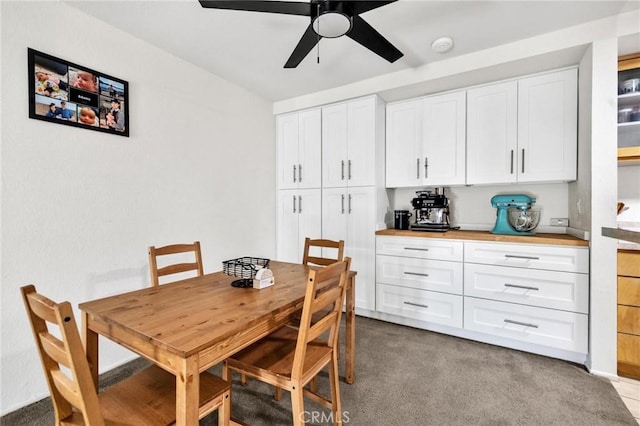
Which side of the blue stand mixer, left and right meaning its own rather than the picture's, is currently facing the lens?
right

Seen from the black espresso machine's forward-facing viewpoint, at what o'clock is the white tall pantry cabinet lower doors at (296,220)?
The white tall pantry cabinet lower doors is roughly at 3 o'clock from the black espresso machine.

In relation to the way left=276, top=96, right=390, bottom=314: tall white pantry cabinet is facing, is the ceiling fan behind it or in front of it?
in front

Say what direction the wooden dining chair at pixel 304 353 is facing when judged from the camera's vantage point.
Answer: facing away from the viewer and to the left of the viewer

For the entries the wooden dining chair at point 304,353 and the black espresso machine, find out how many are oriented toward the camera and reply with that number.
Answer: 1

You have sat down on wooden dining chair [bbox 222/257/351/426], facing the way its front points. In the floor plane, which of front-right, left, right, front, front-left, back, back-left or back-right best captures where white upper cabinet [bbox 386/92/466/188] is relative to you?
right

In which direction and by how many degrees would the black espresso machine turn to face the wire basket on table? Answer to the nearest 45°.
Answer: approximately 45° to its right

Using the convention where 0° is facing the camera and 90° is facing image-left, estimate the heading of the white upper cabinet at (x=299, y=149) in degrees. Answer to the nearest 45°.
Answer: approximately 45°

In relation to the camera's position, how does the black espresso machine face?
facing the viewer

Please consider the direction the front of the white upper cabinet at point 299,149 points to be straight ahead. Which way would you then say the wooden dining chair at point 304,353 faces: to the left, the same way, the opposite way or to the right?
to the right

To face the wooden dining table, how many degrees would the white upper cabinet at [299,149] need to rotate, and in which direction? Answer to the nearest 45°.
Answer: approximately 45° to its left

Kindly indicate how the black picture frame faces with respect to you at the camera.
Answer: facing the viewer and to the right of the viewer
